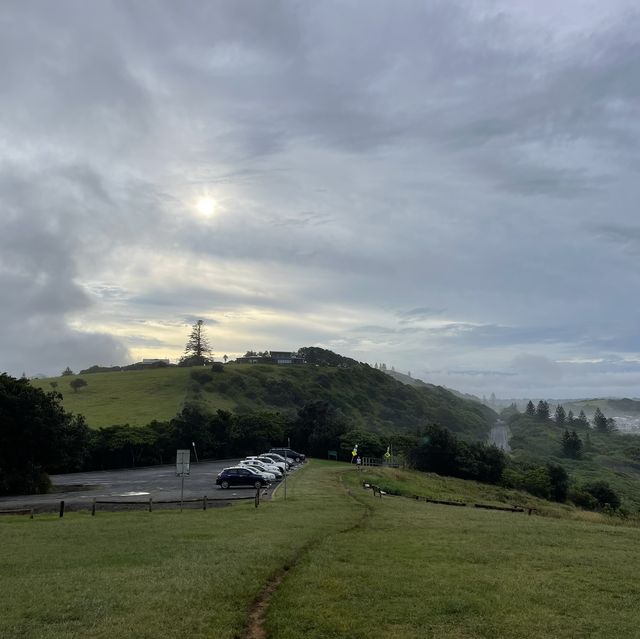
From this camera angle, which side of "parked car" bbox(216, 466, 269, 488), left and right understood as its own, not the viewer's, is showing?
right

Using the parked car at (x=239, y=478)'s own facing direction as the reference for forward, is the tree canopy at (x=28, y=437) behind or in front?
behind
